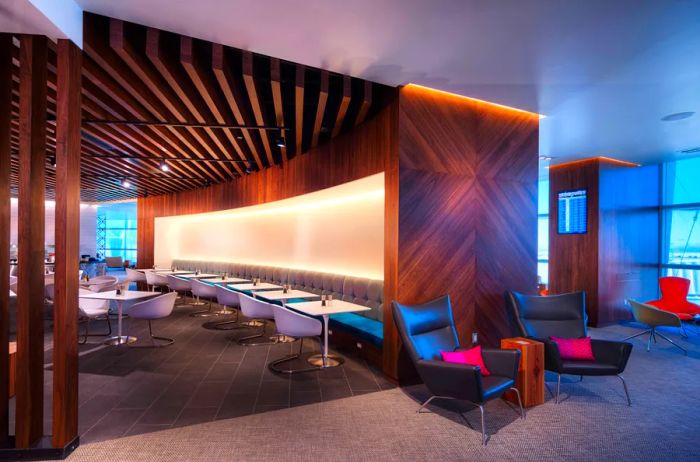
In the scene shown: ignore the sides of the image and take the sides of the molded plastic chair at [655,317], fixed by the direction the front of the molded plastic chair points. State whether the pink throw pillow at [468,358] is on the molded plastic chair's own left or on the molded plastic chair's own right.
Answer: on the molded plastic chair's own right

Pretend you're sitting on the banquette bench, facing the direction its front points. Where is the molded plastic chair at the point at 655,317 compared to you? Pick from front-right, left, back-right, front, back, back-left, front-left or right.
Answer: back-left

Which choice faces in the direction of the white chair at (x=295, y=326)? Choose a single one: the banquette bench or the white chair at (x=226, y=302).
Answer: the banquette bench

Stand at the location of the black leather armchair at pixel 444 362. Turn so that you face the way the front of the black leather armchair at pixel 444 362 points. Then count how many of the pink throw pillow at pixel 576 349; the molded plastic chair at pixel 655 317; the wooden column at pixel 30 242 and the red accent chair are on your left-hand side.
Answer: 3

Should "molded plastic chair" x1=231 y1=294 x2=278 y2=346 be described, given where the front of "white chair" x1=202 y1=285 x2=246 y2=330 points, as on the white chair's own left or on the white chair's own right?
on the white chair's own right
